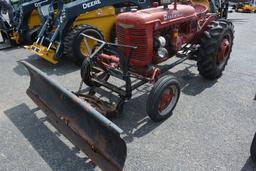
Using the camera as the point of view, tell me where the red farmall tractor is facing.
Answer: facing the viewer and to the left of the viewer
